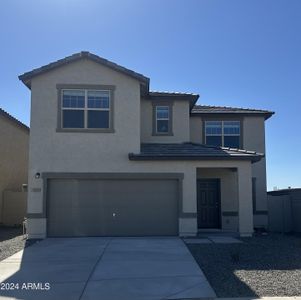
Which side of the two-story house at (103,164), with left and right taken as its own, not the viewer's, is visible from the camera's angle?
front
